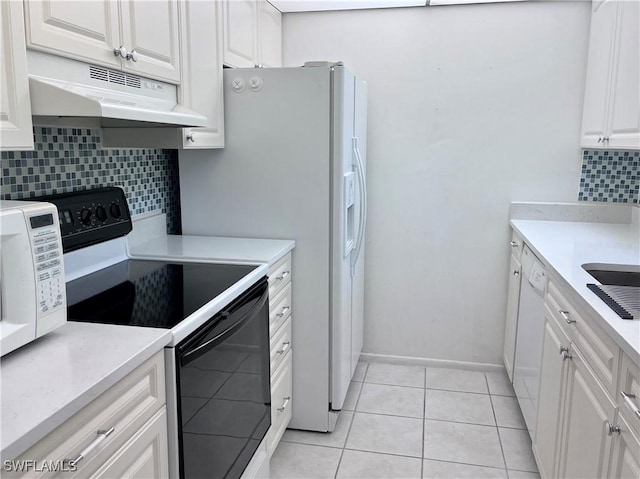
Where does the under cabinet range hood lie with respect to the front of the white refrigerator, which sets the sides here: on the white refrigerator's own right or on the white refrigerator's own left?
on the white refrigerator's own right

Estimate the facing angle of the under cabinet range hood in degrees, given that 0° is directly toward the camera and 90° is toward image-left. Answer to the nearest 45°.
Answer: approximately 315°

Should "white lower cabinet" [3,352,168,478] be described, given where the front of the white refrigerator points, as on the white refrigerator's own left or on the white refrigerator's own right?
on the white refrigerator's own right

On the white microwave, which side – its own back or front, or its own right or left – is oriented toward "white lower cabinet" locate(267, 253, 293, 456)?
left

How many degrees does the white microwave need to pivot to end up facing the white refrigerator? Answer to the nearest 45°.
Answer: approximately 90° to its left

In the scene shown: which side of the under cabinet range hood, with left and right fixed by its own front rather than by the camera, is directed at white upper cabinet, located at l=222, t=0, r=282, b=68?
left

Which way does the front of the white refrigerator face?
to the viewer's right

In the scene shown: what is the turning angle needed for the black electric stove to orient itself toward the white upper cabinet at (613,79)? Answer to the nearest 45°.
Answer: approximately 45° to its left
